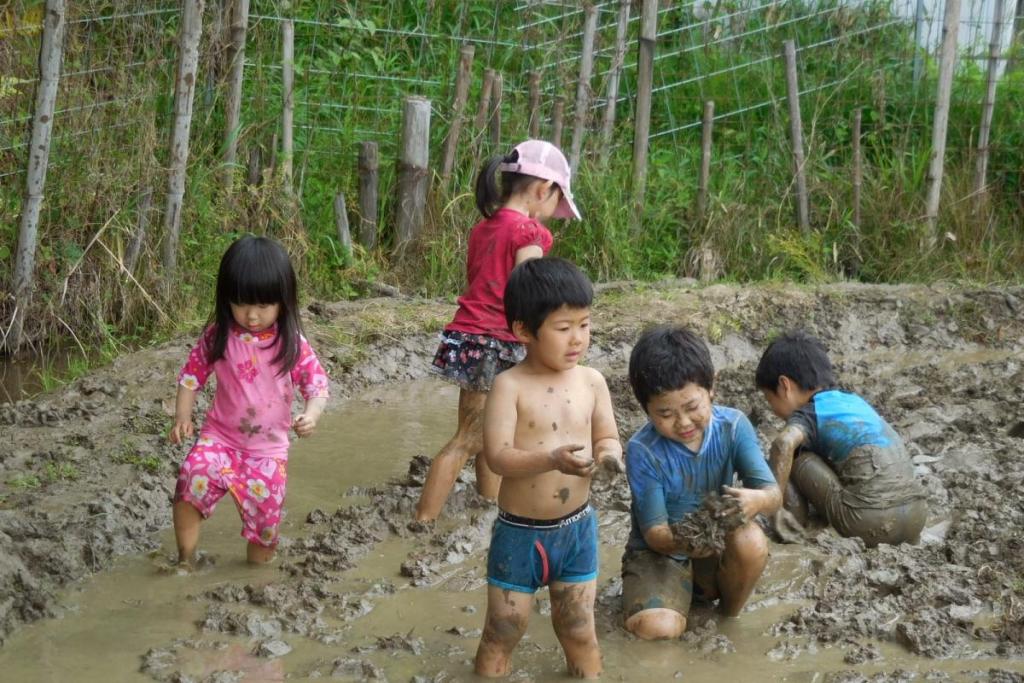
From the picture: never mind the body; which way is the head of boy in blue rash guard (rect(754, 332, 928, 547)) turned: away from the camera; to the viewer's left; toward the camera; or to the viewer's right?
to the viewer's left

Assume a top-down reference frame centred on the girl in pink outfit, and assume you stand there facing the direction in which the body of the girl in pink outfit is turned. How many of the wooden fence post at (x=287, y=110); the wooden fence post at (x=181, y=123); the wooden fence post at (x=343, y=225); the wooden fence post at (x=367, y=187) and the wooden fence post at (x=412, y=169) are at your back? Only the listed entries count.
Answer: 5

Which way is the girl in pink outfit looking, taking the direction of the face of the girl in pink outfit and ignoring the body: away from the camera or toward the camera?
toward the camera

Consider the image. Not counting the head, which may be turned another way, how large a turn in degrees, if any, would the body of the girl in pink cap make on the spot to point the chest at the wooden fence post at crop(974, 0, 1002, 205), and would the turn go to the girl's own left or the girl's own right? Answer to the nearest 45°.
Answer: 0° — they already face it

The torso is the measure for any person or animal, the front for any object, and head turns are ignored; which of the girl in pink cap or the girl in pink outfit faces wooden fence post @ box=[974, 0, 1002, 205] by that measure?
the girl in pink cap

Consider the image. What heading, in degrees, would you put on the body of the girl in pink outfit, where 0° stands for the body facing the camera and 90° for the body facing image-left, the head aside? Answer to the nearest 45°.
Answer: approximately 0°

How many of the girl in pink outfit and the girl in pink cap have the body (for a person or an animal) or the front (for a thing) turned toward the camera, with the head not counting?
1

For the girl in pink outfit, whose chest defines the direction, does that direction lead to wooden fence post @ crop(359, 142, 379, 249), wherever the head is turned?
no

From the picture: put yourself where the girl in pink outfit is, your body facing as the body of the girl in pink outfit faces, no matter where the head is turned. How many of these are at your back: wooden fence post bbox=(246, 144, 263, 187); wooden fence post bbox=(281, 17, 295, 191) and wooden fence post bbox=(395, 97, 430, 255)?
3

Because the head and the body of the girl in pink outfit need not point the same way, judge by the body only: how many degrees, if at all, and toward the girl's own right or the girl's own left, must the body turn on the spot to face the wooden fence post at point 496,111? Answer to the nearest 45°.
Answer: approximately 180°

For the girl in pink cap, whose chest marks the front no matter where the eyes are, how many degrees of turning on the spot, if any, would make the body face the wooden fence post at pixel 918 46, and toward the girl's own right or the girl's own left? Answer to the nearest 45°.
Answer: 0° — they already face it

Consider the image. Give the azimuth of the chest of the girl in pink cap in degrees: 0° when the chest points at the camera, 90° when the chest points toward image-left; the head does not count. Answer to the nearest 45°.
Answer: approximately 225°

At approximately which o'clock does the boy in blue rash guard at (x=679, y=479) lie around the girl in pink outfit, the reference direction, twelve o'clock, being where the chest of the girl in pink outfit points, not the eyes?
The boy in blue rash guard is roughly at 10 o'clock from the girl in pink outfit.

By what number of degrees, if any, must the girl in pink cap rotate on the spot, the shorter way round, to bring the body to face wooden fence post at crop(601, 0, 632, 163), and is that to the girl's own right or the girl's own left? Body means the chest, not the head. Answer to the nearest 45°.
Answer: approximately 45° to the girl's own left

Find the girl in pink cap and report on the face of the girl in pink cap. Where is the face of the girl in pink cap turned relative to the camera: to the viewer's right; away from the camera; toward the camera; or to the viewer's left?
to the viewer's right

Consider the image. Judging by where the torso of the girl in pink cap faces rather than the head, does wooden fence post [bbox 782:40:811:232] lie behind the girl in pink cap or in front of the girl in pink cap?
in front

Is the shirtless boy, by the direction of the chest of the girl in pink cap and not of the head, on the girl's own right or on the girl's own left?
on the girl's own right

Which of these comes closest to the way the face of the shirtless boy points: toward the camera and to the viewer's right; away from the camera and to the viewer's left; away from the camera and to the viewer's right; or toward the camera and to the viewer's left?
toward the camera and to the viewer's right

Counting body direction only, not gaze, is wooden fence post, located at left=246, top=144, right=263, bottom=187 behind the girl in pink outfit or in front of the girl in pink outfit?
behind

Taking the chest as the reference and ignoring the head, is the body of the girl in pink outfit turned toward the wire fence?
no
